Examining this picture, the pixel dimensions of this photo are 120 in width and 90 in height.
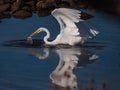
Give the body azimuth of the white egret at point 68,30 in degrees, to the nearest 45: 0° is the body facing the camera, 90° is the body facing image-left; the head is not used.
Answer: approximately 90°
